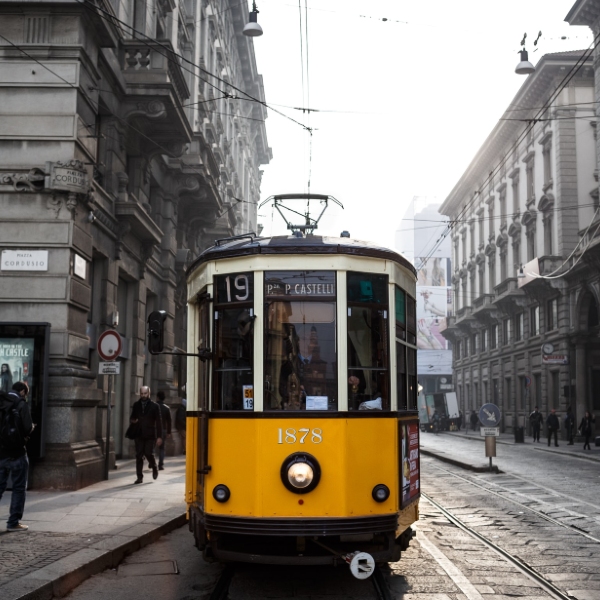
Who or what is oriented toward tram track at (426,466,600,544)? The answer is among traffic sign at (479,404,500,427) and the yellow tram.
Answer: the traffic sign

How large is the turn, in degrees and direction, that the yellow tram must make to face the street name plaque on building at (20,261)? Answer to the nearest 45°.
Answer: approximately 135° to its right

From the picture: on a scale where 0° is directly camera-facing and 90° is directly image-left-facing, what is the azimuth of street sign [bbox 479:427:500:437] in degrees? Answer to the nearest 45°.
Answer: approximately 0°

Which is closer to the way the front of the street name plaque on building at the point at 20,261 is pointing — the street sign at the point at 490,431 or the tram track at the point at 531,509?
the tram track

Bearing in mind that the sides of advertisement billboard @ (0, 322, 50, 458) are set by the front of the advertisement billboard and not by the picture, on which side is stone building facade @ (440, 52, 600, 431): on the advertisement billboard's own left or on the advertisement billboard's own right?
on the advertisement billboard's own left

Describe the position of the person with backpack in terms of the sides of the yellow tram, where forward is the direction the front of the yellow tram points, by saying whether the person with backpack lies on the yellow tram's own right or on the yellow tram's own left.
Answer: on the yellow tram's own right

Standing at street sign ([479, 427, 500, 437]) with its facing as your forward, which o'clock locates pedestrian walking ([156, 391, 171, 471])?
The pedestrian walking is roughly at 2 o'clock from the street sign.

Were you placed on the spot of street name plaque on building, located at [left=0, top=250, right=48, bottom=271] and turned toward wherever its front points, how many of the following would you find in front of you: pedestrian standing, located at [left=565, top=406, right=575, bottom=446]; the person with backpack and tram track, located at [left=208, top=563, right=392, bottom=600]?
2

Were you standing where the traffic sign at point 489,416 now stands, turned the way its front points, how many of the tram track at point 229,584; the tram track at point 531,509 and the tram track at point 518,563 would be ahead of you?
3
